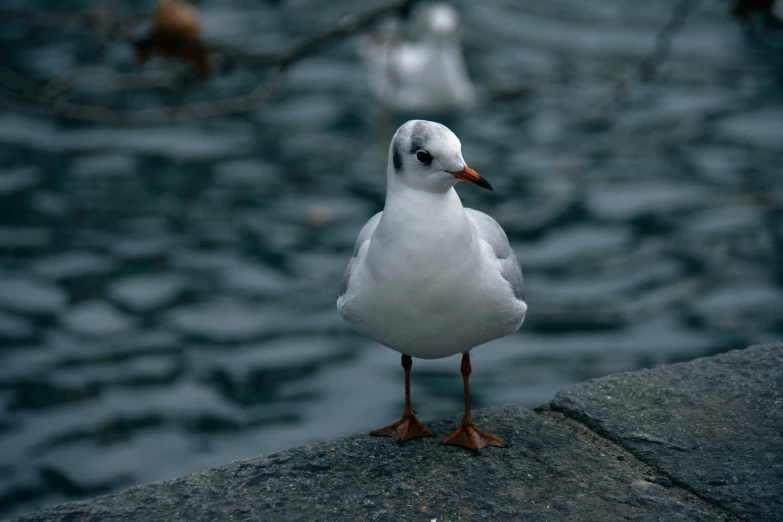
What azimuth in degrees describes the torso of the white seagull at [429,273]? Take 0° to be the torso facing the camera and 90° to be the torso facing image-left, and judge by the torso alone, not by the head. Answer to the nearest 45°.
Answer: approximately 0°

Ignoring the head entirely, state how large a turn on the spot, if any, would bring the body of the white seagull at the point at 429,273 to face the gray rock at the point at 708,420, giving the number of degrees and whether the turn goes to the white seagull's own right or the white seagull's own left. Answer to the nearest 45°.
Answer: approximately 90° to the white seagull's own left
